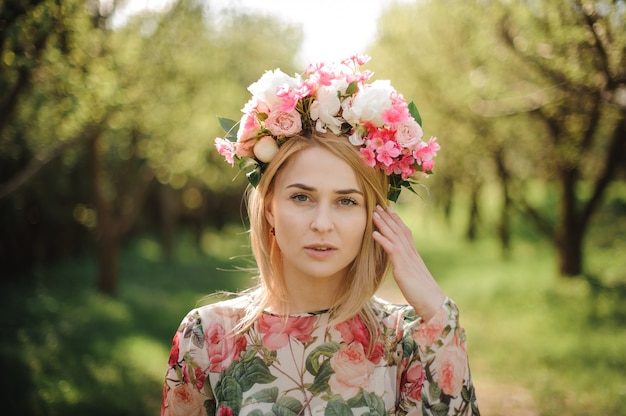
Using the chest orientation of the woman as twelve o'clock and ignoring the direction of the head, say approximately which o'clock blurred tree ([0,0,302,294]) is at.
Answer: The blurred tree is roughly at 5 o'clock from the woman.

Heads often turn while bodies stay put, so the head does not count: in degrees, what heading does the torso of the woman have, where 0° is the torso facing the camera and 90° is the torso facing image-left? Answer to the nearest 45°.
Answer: approximately 0°

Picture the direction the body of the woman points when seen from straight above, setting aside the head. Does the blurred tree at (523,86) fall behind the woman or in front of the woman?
behind
